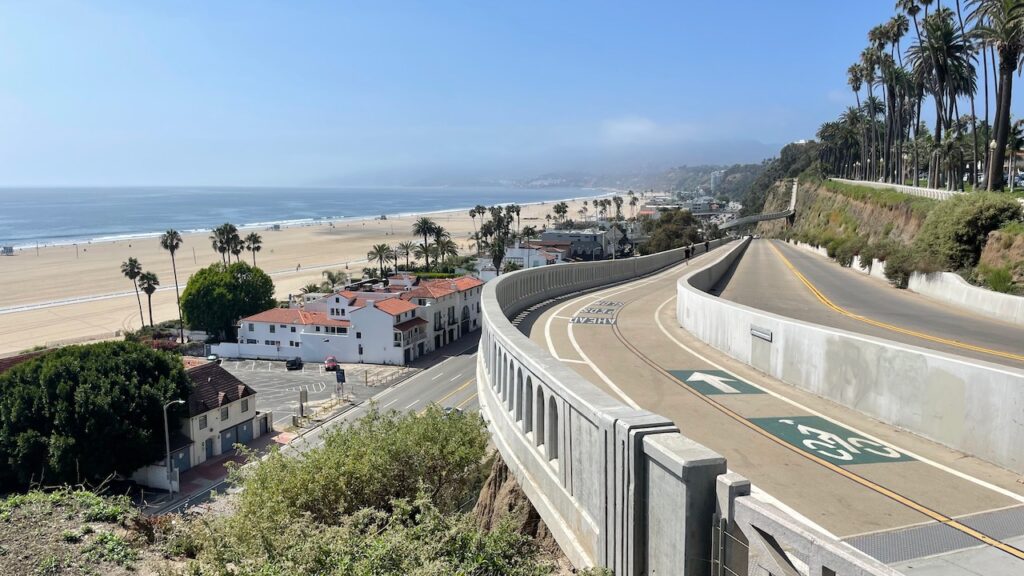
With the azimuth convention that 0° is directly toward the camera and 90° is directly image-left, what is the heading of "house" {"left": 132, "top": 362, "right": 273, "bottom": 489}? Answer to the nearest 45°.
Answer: approximately 315°

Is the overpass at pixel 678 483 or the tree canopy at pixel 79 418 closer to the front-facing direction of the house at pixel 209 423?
the overpass

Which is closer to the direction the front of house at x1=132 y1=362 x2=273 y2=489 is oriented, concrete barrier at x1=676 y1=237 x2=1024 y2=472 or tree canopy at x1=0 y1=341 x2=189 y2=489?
the concrete barrier

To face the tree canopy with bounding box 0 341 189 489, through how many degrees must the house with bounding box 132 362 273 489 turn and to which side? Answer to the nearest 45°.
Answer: approximately 90° to its right
